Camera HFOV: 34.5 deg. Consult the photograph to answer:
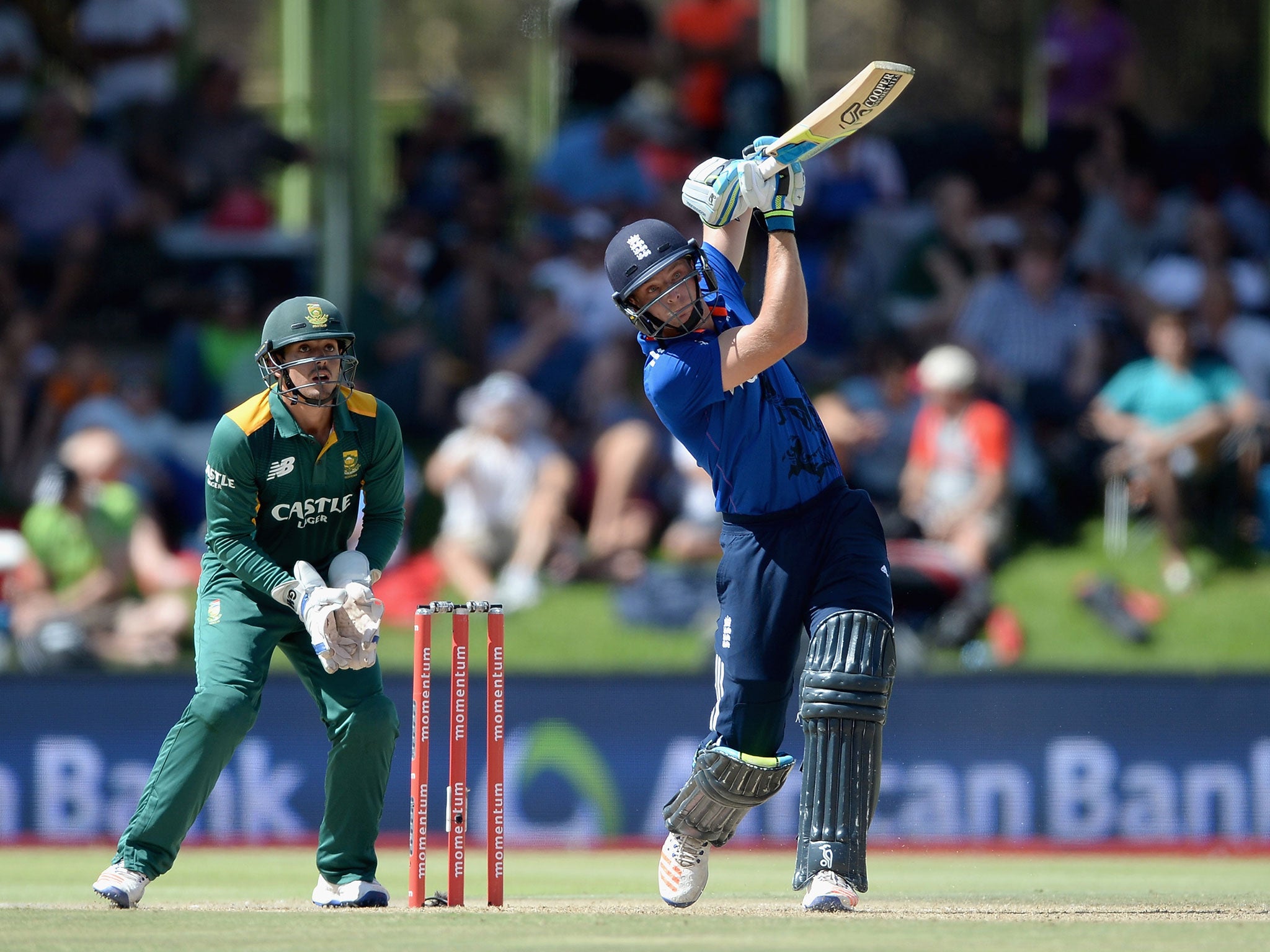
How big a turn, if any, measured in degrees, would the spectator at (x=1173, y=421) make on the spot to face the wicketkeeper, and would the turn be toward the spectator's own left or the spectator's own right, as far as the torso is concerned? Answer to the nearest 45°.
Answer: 0° — they already face them

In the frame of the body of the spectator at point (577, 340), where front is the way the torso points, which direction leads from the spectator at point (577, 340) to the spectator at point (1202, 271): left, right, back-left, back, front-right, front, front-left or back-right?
left

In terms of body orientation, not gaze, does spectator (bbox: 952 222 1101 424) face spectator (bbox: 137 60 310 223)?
no

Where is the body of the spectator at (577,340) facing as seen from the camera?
toward the camera

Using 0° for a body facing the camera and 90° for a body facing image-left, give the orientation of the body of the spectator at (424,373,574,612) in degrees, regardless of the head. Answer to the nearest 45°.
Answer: approximately 0°

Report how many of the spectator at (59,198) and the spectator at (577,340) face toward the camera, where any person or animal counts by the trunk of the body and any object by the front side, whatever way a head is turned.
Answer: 2

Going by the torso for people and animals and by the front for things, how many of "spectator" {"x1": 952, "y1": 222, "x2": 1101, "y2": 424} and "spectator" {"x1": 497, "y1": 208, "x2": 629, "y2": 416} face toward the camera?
2

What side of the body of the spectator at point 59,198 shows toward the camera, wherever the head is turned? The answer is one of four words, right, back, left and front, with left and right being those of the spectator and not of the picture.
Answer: front

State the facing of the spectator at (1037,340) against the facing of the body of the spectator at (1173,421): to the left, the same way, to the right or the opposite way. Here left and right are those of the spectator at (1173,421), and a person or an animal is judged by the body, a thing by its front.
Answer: the same way

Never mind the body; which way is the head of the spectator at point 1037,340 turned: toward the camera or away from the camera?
toward the camera

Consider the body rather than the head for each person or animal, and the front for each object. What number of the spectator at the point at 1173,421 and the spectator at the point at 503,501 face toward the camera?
2

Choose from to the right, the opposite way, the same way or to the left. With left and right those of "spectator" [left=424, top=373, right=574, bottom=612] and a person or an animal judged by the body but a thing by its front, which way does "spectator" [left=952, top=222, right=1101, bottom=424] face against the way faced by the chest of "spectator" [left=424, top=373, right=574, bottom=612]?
the same way

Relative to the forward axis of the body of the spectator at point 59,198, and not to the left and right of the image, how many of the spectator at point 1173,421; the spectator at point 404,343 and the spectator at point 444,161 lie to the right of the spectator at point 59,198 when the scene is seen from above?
0

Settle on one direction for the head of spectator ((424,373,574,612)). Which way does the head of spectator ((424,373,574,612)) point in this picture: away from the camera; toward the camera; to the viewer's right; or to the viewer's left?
toward the camera

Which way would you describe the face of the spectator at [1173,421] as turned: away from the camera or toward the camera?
toward the camera

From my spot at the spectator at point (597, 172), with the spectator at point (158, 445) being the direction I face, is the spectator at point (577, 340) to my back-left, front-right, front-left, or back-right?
front-left

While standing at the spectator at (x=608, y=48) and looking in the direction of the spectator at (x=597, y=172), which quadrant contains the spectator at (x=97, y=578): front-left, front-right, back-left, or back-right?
front-right

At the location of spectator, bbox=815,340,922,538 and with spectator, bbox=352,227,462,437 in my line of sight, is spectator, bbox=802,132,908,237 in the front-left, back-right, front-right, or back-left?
front-right

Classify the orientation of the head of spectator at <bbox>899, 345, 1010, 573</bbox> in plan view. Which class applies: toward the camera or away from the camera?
toward the camera

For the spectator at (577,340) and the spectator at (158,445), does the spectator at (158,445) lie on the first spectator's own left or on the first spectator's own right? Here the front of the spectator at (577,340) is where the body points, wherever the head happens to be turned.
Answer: on the first spectator's own right

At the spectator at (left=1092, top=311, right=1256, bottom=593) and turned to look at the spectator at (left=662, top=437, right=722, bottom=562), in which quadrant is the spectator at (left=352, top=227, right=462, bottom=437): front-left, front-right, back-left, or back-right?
front-right
